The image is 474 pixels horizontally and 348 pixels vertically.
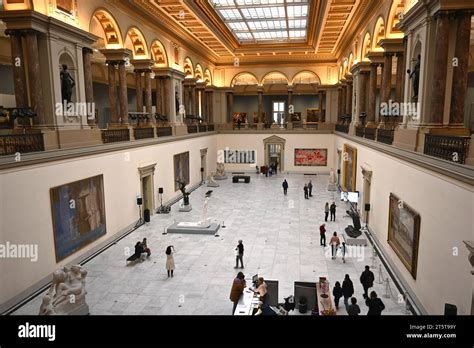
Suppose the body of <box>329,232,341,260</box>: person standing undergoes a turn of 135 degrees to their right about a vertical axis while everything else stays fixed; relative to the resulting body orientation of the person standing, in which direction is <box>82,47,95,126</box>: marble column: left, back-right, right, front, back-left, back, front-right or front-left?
back-right

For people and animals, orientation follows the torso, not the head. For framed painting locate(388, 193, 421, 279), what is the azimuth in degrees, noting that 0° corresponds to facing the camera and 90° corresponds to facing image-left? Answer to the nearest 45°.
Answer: approximately 45°

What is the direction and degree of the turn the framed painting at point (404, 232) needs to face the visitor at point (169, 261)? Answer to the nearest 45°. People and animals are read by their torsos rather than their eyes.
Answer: approximately 45° to its right

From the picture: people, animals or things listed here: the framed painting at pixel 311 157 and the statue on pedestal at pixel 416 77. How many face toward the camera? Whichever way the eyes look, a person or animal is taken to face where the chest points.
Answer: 1

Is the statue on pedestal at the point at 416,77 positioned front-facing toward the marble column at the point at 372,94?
no

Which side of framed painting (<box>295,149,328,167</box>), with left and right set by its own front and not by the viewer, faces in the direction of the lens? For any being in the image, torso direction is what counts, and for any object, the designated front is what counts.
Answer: front

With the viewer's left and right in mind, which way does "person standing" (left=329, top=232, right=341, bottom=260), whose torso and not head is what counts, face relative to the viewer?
facing away from the viewer

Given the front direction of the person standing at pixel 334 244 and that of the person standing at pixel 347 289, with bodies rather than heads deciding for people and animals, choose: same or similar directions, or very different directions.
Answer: same or similar directions

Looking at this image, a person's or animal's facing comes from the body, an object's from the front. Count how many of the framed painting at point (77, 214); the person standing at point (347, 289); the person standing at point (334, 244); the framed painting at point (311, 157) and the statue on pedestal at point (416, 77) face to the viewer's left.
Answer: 1

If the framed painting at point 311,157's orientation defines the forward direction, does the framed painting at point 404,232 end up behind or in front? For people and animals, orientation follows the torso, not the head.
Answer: in front
